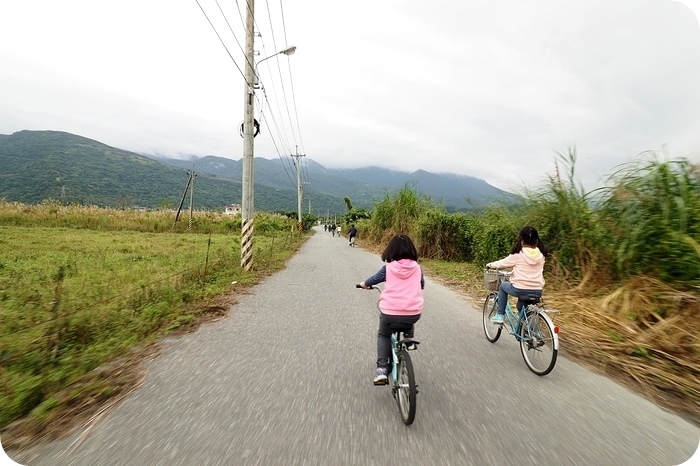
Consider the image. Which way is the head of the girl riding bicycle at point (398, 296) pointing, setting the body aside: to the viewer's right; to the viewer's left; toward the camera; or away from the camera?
away from the camera

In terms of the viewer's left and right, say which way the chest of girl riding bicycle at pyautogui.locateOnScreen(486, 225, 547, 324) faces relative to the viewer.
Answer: facing away from the viewer and to the left of the viewer

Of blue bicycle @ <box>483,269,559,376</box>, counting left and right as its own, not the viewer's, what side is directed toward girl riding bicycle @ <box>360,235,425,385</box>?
left

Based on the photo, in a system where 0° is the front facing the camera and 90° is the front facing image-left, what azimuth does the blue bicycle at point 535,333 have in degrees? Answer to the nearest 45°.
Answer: approximately 135°

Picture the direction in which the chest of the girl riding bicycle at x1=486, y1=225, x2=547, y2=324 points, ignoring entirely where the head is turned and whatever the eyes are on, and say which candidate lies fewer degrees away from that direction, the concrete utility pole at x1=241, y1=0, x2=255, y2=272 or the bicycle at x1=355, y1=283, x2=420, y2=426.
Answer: the concrete utility pole

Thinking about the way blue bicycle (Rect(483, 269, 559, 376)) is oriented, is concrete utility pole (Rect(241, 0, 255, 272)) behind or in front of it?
in front

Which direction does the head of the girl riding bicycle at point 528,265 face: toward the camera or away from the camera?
away from the camera

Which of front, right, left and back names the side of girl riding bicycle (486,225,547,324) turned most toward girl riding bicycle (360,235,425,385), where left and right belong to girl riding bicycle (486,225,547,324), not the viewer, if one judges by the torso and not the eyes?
left
